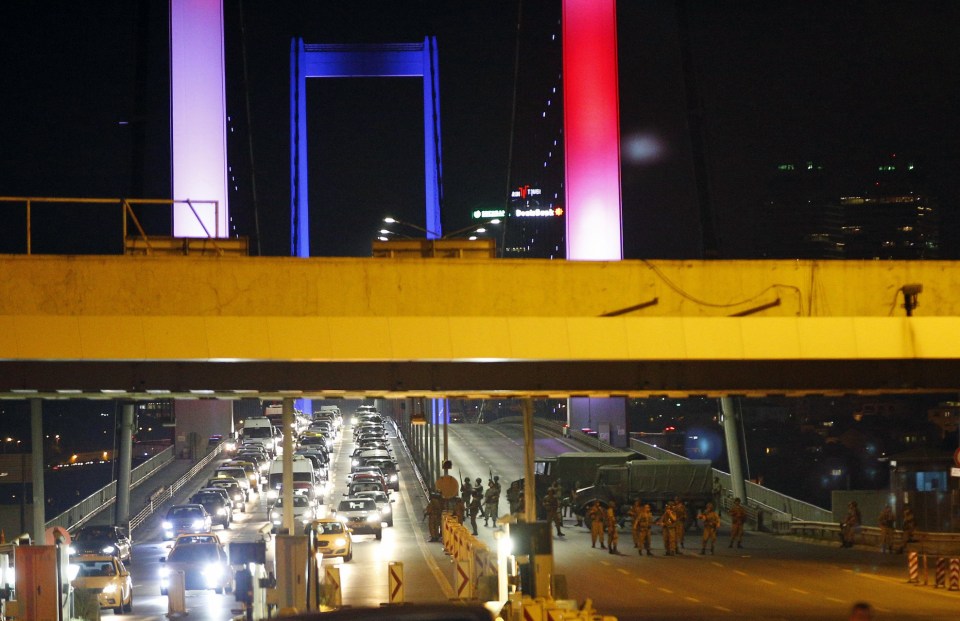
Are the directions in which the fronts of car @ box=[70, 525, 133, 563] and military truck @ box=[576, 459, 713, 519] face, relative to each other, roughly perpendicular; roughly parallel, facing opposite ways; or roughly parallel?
roughly perpendicular

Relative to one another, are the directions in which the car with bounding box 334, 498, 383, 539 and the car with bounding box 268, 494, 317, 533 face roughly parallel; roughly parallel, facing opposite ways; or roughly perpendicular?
roughly parallel

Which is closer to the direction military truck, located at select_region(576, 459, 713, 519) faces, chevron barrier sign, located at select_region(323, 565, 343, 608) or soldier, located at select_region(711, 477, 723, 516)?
the chevron barrier sign

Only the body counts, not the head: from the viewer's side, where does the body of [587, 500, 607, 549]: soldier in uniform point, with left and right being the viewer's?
facing the viewer

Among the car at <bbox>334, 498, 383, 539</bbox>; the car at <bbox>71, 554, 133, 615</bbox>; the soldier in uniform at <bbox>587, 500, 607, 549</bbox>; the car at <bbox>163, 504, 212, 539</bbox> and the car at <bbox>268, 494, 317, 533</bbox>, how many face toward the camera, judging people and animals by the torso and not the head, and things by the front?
5

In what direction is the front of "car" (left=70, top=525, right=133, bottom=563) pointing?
toward the camera

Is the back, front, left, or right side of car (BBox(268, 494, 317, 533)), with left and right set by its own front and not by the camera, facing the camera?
front

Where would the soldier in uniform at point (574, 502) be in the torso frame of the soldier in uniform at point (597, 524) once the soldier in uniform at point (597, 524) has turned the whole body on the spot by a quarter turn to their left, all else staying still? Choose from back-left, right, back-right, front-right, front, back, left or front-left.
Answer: left

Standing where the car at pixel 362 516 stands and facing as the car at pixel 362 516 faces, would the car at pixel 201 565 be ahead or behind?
ahead

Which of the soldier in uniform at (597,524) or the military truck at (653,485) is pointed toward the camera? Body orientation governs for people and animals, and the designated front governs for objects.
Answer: the soldier in uniform

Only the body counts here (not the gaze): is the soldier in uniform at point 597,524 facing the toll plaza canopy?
yes

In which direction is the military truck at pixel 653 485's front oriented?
to the viewer's left

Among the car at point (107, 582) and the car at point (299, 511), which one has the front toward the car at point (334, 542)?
the car at point (299, 511)

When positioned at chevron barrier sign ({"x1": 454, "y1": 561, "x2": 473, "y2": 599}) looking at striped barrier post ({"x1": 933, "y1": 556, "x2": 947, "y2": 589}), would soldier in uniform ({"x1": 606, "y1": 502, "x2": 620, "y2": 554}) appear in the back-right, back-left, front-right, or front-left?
front-left
